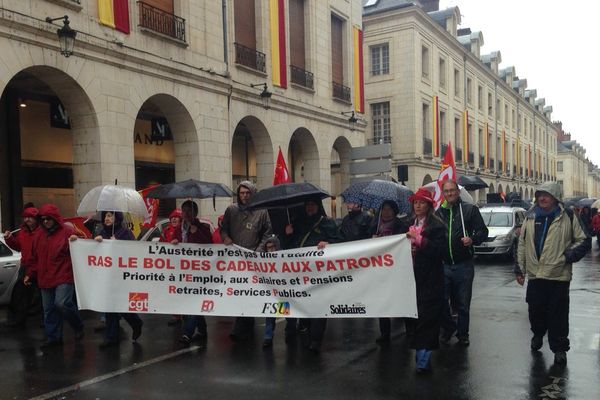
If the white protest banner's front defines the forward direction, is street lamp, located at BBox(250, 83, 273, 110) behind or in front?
behind

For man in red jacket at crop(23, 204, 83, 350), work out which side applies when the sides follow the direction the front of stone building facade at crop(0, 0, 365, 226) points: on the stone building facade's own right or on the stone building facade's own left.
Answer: on the stone building facade's own right

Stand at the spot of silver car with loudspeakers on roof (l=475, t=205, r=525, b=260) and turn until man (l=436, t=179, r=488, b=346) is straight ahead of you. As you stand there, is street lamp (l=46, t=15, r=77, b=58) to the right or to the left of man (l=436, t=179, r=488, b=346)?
right

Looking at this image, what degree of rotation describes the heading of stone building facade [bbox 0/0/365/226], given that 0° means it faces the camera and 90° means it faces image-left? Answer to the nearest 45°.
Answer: approximately 315°

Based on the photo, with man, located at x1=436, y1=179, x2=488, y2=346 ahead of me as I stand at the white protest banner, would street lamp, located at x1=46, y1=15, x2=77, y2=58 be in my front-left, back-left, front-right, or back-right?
back-left

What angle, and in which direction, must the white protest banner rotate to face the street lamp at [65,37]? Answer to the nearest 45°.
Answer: approximately 135° to its right

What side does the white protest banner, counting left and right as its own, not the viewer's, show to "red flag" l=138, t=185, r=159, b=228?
back

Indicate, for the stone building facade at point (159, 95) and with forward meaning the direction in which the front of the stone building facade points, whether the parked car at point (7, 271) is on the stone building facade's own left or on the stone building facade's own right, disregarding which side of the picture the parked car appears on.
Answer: on the stone building facade's own right

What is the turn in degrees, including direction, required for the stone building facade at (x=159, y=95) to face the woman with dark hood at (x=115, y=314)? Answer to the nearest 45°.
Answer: approximately 45° to its right

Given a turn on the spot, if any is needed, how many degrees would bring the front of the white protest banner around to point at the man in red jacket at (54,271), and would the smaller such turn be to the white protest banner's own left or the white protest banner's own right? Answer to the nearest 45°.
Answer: approximately 90° to the white protest banner's own right

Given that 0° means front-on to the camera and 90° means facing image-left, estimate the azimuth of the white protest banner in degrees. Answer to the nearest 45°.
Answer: approximately 0°

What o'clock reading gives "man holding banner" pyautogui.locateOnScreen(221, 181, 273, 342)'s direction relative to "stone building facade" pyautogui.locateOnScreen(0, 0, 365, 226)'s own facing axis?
The man holding banner is roughly at 1 o'clock from the stone building facade.

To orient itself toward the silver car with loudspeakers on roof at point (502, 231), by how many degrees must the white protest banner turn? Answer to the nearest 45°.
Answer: approximately 135° to its left
